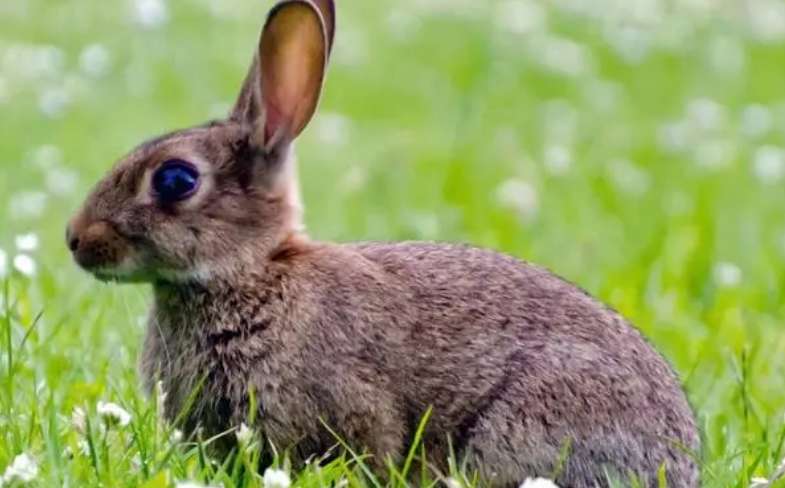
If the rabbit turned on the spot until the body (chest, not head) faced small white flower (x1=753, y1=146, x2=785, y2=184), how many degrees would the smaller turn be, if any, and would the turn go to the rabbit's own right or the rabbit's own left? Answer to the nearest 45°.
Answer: approximately 135° to the rabbit's own right

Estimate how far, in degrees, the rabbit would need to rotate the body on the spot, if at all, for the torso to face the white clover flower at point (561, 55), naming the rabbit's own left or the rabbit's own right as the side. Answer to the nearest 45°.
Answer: approximately 90° to the rabbit's own right

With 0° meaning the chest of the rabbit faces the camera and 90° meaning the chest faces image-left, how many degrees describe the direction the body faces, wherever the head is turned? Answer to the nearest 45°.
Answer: approximately 90°

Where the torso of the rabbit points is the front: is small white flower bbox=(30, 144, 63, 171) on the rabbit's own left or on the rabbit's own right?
on the rabbit's own right

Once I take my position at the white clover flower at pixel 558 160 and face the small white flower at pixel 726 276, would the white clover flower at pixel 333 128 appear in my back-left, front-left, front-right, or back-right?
back-right

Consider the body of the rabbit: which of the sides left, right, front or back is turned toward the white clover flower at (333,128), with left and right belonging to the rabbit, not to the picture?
right

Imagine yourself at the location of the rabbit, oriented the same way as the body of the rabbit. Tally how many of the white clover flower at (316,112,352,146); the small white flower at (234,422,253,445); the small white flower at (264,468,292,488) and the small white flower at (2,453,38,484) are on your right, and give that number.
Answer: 1

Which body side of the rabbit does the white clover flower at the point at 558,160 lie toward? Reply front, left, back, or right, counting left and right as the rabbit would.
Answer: right

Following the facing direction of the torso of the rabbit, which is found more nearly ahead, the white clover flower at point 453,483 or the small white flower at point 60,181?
the small white flower

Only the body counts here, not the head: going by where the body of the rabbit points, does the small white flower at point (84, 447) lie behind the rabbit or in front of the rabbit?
in front
